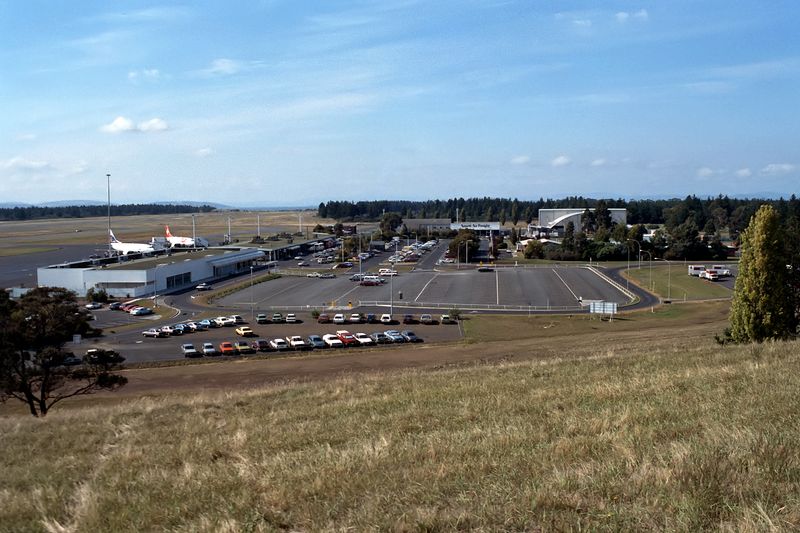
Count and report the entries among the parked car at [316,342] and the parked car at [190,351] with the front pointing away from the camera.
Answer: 0

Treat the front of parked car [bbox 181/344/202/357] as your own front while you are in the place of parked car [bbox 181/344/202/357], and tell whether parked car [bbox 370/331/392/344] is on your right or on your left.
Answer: on your left

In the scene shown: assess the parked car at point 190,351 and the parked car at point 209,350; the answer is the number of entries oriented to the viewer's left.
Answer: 0

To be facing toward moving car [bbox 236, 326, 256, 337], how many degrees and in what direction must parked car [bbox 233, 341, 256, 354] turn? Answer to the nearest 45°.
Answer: approximately 135° to its left

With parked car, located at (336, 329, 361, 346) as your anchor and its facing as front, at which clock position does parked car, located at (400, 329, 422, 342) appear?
parked car, located at (400, 329, 422, 342) is roughly at 10 o'clock from parked car, located at (336, 329, 361, 346).

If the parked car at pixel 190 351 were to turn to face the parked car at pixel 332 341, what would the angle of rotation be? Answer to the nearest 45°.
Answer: approximately 45° to its left

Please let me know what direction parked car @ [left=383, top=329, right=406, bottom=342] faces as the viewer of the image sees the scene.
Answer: facing the viewer and to the right of the viewer
